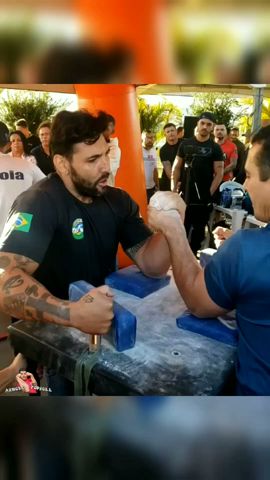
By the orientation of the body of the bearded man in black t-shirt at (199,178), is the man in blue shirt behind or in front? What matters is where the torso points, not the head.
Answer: in front

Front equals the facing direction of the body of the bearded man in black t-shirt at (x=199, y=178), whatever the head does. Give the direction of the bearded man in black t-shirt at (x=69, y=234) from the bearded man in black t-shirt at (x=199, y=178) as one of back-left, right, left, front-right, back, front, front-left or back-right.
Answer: front

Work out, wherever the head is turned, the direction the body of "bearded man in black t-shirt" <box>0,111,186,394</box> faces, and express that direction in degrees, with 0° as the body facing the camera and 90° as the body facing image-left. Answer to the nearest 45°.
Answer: approximately 315°

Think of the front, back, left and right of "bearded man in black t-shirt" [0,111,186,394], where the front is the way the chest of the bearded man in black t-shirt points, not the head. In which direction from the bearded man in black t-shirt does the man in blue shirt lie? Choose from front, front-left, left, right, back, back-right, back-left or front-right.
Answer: front

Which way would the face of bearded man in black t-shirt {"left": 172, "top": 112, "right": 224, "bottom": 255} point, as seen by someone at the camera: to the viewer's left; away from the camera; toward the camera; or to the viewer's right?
toward the camera

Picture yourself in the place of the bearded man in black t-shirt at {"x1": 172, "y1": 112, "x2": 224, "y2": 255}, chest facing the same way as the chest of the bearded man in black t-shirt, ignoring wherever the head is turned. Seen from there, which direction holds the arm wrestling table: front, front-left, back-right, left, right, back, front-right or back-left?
front

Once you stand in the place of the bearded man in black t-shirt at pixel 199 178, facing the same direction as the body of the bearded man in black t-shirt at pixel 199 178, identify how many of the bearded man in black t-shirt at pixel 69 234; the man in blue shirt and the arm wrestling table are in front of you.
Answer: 3

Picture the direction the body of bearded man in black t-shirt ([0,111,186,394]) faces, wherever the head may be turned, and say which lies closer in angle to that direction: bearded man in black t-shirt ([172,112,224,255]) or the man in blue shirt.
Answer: the man in blue shirt

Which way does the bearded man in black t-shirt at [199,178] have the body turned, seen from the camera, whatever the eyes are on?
toward the camera

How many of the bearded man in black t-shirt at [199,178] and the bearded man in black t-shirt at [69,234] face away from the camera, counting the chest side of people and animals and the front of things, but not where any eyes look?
0
